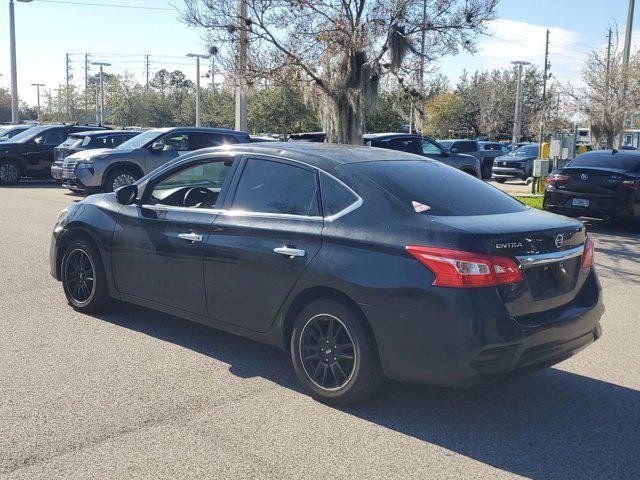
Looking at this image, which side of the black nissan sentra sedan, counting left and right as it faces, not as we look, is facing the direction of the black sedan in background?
right

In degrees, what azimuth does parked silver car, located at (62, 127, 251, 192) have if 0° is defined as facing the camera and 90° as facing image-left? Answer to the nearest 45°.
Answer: approximately 45°

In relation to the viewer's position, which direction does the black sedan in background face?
facing away from the viewer and to the right of the viewer

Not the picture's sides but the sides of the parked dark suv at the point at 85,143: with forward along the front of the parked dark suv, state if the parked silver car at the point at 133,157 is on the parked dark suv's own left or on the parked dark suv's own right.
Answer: on the parked dark suv's own left

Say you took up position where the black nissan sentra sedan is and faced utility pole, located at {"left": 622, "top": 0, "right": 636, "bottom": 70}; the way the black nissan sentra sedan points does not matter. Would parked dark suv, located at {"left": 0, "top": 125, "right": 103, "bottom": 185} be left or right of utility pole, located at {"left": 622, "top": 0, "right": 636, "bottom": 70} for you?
left

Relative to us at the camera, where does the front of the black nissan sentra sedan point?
facing away from the viewer and to the left of the viewer

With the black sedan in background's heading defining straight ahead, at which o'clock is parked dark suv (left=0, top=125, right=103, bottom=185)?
The parked dark suv is roughly at 8 o'clock from the black sedan in background.
